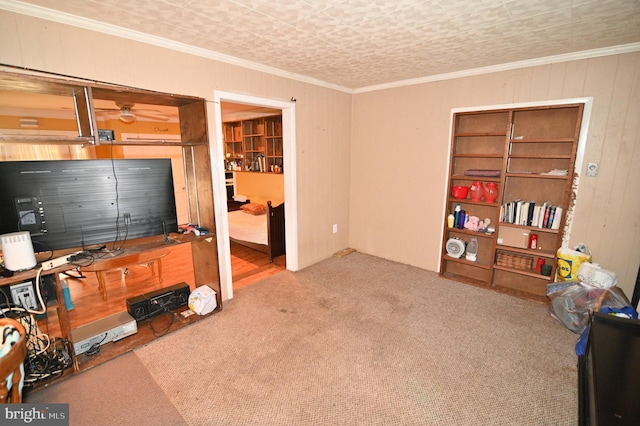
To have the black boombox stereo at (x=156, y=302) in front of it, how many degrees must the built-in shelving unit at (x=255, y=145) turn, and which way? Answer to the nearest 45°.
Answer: approximately 45° to its left

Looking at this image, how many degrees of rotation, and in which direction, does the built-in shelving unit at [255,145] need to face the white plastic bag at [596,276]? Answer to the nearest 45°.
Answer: approximately 90° to its left

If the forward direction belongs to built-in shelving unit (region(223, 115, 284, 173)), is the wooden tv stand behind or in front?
in front

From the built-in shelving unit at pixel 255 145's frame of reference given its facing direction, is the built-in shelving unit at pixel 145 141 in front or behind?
in front

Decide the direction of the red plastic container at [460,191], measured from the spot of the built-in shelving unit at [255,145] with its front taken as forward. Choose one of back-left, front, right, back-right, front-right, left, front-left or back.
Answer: left

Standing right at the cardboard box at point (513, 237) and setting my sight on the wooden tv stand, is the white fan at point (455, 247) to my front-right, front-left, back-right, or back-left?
front-right

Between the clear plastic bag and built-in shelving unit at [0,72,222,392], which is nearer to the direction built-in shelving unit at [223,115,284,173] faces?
the built-in shelving unit

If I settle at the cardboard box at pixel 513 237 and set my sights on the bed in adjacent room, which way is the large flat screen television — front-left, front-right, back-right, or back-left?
front-left

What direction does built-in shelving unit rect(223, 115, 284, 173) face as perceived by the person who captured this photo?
facing the viewer and to the left of the viewer

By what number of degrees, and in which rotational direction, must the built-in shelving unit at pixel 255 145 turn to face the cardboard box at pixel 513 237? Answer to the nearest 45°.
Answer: approximately 90° to its left

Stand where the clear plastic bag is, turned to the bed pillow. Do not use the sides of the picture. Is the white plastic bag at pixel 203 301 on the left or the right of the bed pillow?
left

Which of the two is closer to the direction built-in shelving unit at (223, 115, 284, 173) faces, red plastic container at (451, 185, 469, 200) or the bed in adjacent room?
the bed in adjacent room

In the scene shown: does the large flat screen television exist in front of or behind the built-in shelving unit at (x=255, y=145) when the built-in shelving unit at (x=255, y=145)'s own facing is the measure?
in front

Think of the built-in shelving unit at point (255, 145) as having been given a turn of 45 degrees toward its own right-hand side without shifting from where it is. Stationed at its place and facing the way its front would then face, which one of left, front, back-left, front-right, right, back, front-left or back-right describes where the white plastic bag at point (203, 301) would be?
left
